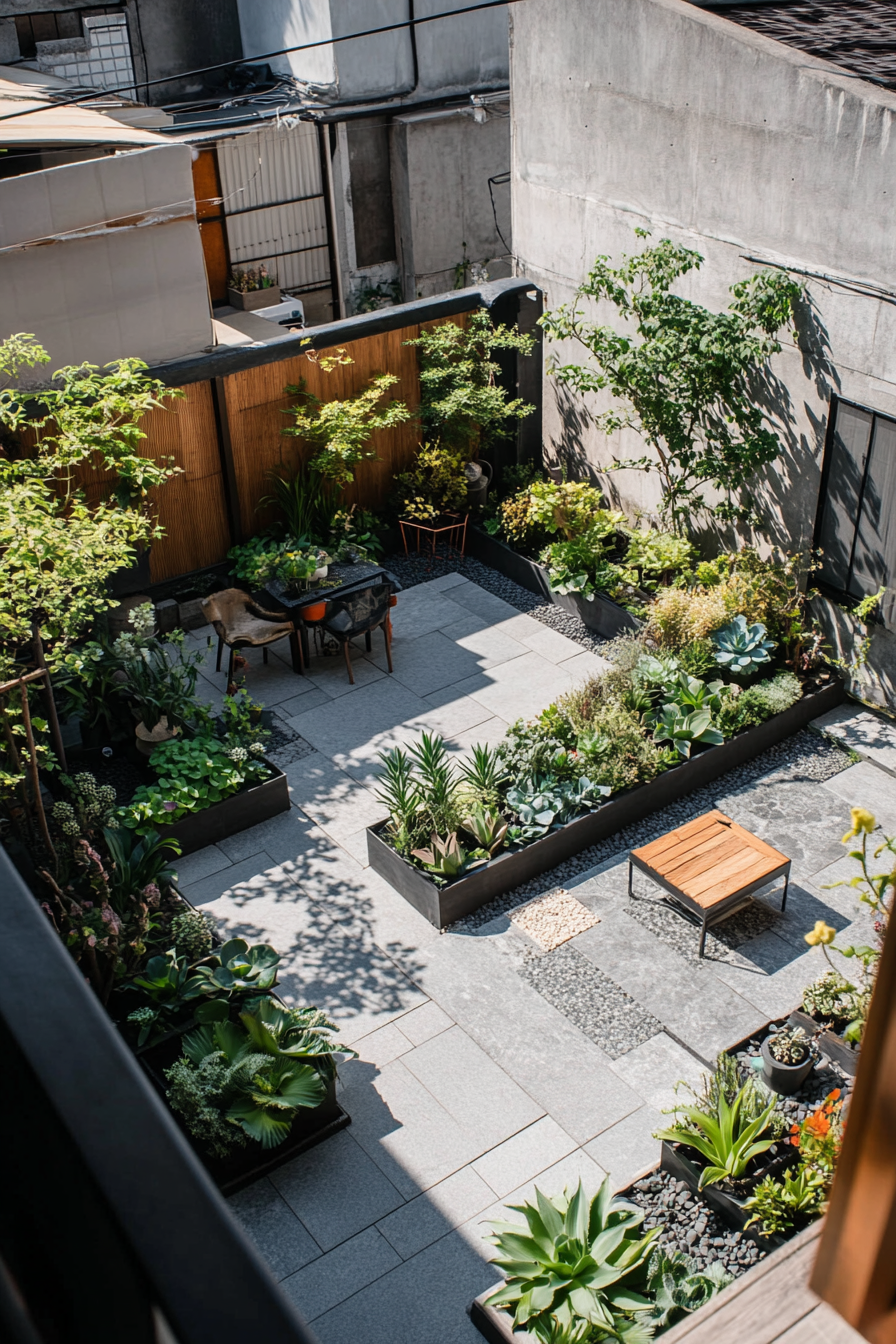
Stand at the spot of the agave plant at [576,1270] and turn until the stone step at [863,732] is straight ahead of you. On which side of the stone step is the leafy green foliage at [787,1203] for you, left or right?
right

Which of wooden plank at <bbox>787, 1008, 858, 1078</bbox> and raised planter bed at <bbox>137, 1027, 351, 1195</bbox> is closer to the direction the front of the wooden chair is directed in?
the wooden plank

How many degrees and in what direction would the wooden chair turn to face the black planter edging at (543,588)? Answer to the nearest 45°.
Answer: approximately 45° to its left

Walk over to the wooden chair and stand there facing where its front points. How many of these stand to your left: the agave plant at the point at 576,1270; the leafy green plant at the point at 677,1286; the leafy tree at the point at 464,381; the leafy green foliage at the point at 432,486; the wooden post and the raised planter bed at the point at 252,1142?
2

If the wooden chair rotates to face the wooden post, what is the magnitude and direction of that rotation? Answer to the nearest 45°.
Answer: approximately 45° to its right

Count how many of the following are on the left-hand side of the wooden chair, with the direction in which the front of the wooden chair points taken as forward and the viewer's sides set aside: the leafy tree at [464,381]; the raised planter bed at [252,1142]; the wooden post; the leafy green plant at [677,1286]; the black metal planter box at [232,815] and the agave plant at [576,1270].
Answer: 1

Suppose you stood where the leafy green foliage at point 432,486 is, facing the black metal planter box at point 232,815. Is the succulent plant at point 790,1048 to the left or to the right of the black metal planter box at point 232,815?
left

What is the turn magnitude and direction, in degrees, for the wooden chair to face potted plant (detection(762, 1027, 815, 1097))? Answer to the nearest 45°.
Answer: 0° — it already faces it

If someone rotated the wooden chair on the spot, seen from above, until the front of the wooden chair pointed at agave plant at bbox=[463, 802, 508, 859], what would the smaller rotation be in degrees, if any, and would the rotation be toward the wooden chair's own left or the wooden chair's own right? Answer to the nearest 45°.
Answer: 0° — it already faces it

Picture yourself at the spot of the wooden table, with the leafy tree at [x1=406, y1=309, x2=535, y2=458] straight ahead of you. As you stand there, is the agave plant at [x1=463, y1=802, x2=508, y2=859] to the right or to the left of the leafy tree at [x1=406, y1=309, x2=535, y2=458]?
left

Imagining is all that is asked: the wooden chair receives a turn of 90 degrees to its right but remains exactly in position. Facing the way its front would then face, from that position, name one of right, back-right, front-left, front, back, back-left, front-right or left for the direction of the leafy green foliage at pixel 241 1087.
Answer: front-left

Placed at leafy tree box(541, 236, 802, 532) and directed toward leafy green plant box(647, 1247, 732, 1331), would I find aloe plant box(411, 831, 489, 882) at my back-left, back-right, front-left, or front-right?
front-right

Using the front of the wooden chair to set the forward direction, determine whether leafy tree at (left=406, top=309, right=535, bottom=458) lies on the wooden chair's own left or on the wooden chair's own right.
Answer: on the wooden chair's own left

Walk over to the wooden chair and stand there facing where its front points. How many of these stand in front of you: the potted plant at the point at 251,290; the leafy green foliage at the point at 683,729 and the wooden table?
2
